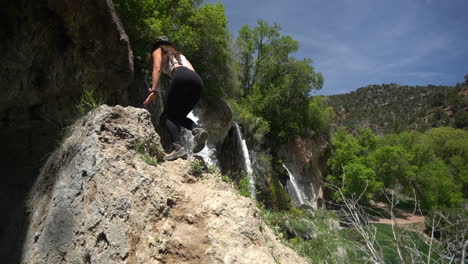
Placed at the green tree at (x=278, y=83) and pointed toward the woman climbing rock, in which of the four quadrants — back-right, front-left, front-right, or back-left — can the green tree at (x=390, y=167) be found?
back-left

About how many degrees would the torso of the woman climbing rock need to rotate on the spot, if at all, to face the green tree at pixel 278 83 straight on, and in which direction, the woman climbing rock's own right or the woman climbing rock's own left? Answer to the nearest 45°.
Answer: approximately 90° to the woman climbing rock's own right

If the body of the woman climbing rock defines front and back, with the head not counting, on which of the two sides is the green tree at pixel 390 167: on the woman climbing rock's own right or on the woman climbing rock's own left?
on the woman climbing rock's own right

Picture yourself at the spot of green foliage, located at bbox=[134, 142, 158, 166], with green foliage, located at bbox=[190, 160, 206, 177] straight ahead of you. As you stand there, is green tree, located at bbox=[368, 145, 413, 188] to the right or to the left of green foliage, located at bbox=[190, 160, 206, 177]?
left

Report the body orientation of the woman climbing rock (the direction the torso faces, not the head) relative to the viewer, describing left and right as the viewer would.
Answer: facing away from the viewer and to the left of the viewer
